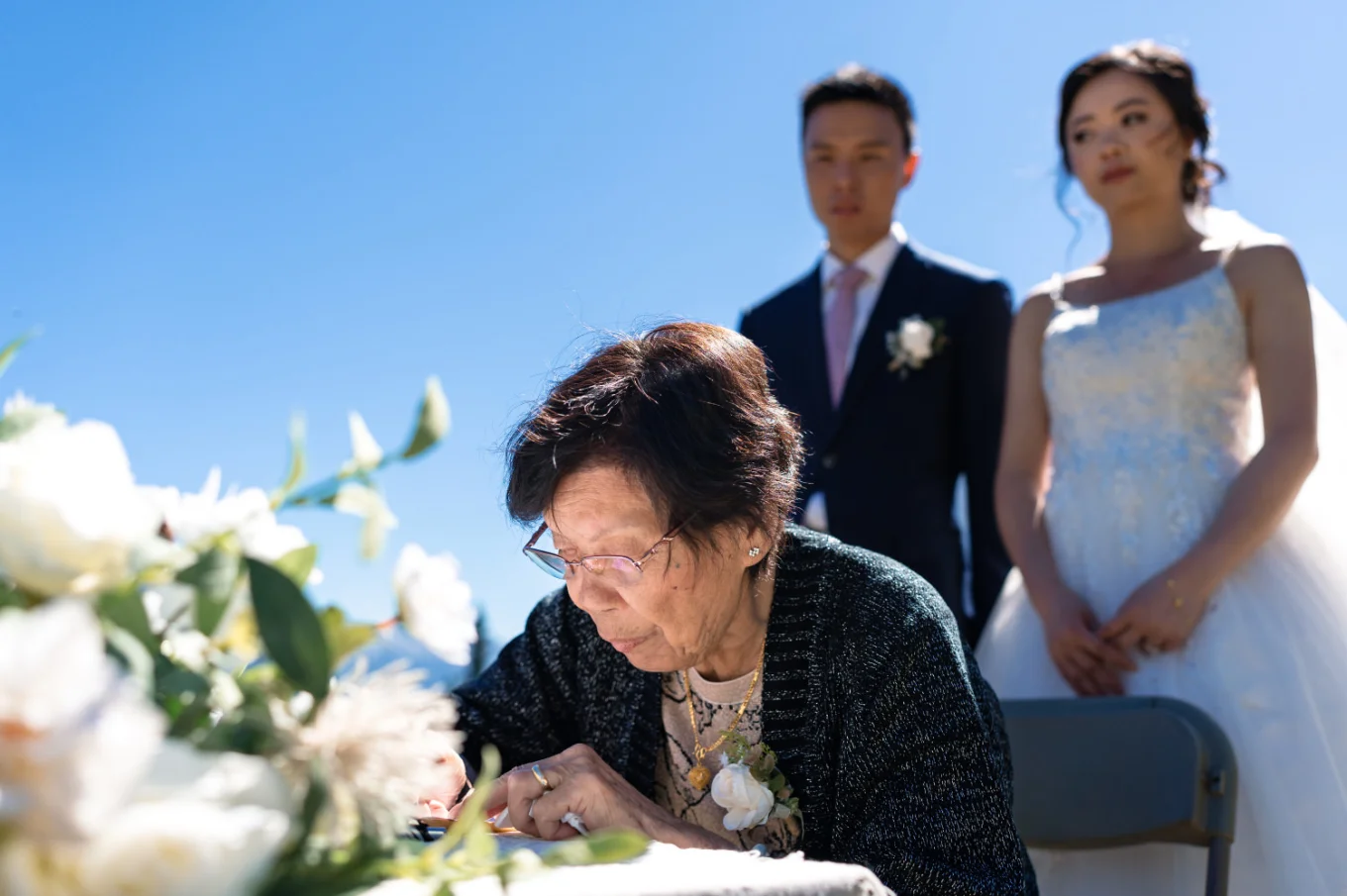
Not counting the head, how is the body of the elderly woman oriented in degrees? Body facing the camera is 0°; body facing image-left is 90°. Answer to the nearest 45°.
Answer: approximately 45°

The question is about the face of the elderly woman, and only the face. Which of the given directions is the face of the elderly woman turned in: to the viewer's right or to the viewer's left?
to the viewer's left

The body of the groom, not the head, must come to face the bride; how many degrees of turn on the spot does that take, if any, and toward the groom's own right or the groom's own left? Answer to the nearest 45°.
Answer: approximately 90° to the groom's own left

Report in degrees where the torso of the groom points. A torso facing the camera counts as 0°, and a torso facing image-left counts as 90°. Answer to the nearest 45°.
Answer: approximately 45°

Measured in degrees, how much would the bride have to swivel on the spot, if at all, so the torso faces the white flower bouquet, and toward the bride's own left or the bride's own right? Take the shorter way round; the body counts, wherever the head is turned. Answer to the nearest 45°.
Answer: approximately 45° to the bride's own left

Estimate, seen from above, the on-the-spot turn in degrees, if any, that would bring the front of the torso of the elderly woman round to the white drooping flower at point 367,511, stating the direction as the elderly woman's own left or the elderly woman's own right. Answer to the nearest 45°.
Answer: approximately 45° to the elderly woman's own left
